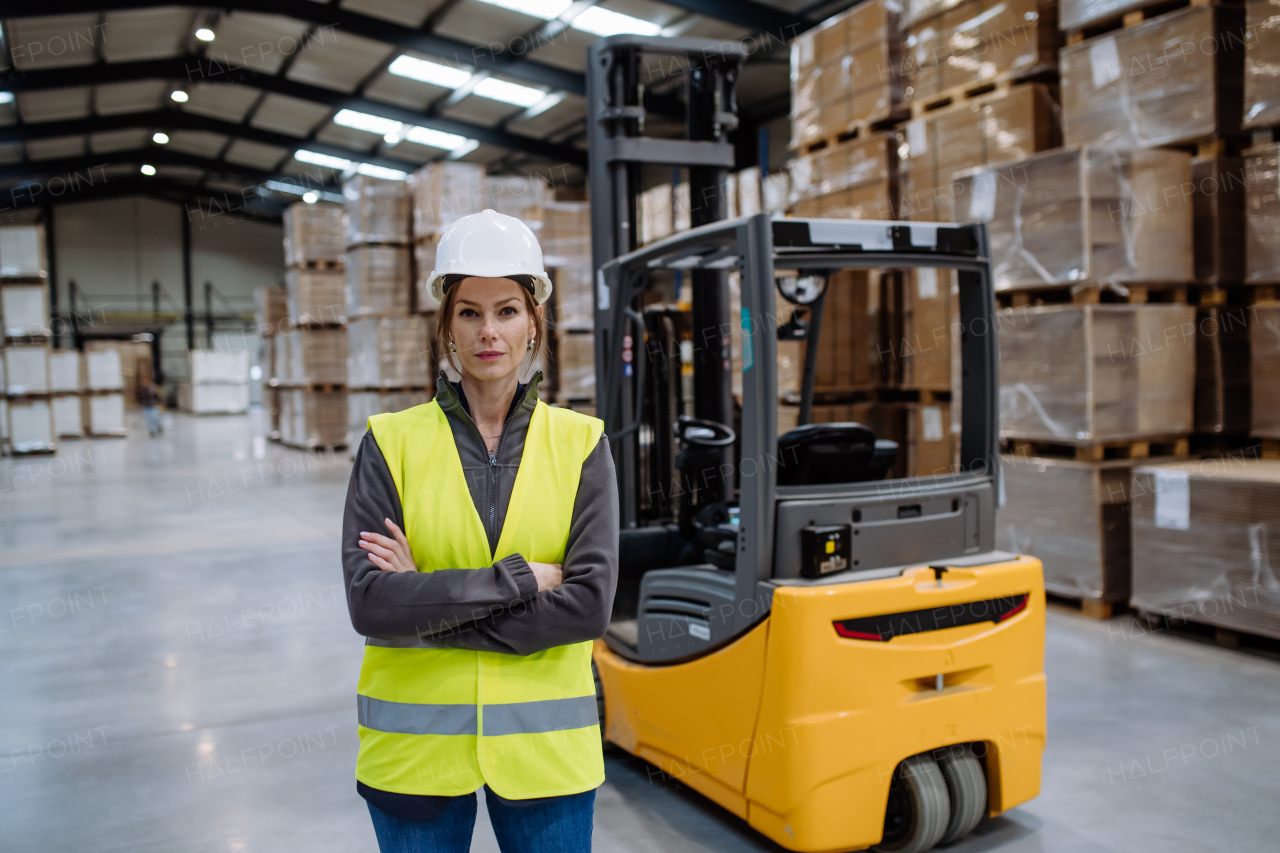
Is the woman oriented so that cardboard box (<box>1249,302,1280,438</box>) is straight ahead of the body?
no

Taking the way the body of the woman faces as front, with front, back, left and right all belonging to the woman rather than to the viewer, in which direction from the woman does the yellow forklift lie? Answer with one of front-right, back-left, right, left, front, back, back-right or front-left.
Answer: back-left

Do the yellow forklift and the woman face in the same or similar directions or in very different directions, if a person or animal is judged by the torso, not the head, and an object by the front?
very different directions

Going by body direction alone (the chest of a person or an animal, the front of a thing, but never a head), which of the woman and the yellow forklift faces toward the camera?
the woman

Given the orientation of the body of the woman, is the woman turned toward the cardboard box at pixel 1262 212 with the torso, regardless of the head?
no

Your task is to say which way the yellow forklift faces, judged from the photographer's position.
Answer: facing away from the viewer and to the left of the viewer

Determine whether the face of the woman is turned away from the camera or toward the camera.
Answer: toward the camera

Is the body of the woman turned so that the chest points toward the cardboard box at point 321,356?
no

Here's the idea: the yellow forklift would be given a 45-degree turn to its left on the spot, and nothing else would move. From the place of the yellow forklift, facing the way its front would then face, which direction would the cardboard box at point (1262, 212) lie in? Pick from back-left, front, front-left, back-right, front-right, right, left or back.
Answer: back-right

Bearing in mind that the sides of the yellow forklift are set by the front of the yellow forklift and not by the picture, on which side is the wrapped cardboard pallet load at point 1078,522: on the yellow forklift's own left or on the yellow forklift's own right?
on the yellow forklift's own right

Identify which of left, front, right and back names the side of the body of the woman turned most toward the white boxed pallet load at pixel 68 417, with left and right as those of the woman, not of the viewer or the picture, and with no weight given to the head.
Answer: back

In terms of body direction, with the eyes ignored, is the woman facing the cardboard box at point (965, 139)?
no

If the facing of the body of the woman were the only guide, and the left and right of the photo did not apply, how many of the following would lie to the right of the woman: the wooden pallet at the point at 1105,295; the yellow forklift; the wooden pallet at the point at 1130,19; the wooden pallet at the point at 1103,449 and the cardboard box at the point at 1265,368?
0

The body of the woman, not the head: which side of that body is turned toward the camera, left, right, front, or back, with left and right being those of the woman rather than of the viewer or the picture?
front

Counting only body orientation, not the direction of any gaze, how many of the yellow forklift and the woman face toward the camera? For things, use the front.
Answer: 1

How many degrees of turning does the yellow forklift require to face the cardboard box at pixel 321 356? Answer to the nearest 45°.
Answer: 0° — it already faces it

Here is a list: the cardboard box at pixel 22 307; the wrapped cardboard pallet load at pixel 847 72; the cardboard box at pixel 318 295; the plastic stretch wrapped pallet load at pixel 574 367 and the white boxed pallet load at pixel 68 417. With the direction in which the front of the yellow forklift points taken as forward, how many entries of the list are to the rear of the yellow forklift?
0

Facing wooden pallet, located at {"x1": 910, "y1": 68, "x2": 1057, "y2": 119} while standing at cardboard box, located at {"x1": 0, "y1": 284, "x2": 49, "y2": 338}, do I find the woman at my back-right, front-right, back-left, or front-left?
front-right

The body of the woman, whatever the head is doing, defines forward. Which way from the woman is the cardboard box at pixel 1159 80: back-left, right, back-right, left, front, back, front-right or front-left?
back-left
